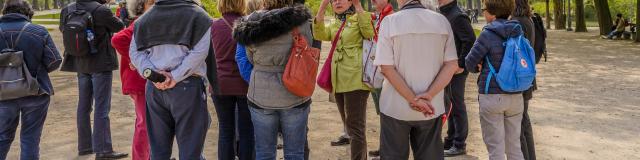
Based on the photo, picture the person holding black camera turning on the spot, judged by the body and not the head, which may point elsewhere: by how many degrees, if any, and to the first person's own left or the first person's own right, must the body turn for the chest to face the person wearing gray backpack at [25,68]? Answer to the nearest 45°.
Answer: approximately 45° to the first person's own left

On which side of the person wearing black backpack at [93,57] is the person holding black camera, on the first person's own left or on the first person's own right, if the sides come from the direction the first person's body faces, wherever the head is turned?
on the first person's own right

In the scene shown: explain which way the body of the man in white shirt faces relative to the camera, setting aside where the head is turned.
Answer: away from the camera

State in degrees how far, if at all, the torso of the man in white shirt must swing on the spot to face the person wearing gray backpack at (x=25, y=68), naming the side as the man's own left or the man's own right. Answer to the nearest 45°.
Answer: approximately 90° to the man's own left

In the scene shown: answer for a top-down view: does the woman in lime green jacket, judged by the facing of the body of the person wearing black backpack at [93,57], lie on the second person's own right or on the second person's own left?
on the second person's own right

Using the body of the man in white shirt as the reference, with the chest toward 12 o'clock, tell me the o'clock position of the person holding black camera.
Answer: The person holding black camera is roughly at 9 o'clock from the man in white shirt.

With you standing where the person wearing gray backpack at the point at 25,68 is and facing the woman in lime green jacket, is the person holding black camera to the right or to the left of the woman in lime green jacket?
right

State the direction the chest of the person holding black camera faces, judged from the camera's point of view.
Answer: away from the camera

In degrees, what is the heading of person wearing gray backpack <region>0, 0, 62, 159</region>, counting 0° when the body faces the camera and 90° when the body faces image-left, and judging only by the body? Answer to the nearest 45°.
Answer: approximately 180°

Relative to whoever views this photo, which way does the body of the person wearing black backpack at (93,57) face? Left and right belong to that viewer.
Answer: facing away from the viewer and to the right of the viewer

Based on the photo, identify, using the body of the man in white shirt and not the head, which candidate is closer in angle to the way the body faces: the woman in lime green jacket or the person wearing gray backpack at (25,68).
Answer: the woman in lime green jacket
